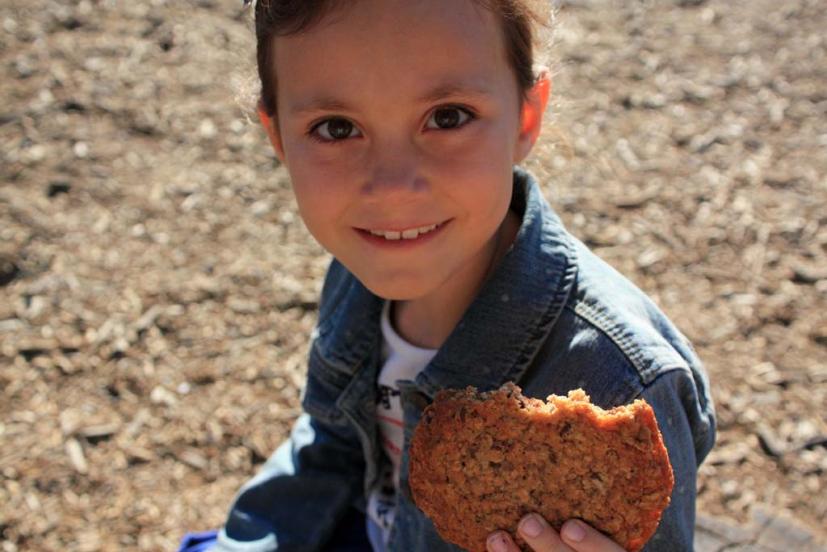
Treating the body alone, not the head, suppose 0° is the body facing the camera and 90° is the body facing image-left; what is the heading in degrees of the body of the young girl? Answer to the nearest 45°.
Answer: approximately 45°
